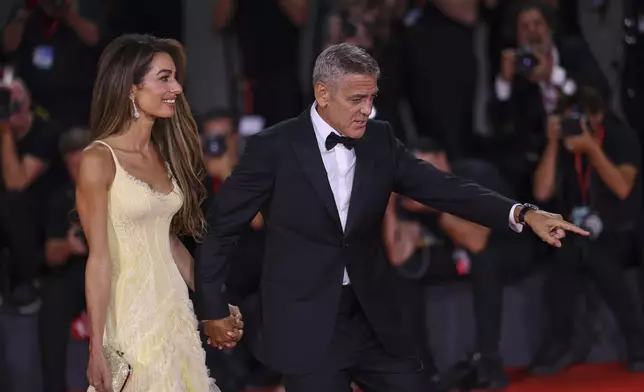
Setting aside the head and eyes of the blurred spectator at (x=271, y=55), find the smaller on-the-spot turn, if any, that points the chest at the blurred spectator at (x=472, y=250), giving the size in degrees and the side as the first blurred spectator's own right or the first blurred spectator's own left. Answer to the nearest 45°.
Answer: approximately 45° to the first blurred spectator's own left

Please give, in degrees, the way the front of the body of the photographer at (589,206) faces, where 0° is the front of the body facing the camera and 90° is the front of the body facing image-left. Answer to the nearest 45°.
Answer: approximately 45°

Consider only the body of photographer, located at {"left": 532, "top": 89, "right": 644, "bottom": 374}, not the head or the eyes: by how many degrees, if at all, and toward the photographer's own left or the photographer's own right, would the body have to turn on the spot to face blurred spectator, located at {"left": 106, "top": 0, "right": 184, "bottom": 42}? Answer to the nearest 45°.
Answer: approximately 45° to the photographer's own right

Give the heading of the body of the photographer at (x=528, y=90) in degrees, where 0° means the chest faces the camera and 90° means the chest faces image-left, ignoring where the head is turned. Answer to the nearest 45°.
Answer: approximately 0°

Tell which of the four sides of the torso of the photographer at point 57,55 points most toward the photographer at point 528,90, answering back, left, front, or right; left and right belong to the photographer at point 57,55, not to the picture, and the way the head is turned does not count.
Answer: left

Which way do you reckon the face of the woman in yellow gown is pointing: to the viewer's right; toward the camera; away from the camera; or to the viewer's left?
to the viewer's right
